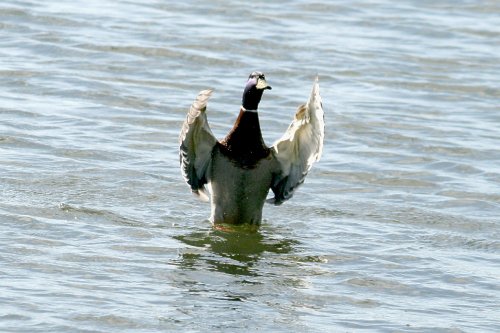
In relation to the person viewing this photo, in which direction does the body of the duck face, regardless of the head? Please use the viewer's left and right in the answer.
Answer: facing the viewer
